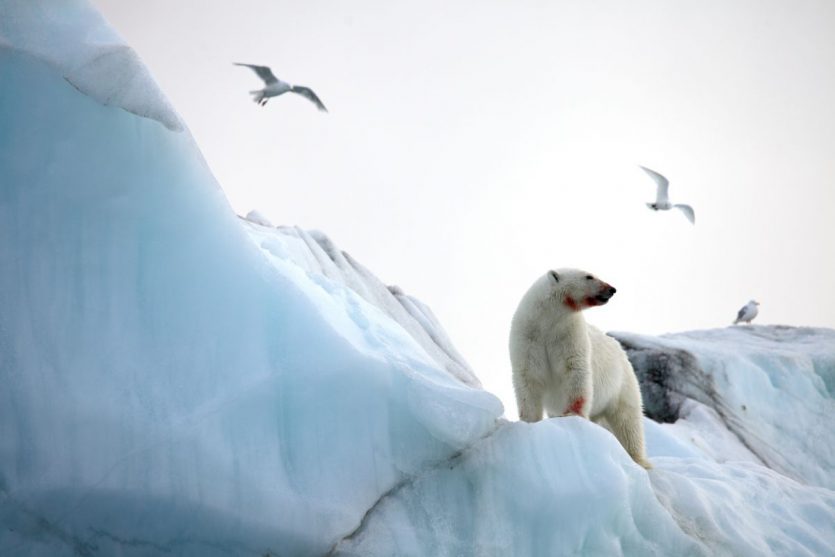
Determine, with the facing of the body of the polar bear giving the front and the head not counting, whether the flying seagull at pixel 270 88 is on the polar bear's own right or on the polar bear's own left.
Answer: on the polar bear's own right

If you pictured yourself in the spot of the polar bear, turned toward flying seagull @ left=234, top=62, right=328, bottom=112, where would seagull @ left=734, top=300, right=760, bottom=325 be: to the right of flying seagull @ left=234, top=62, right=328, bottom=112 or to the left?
right

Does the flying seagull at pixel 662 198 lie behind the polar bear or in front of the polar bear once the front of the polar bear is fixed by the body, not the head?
behind

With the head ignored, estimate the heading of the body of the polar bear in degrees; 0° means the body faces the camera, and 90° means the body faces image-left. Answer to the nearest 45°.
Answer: approximately 45°
